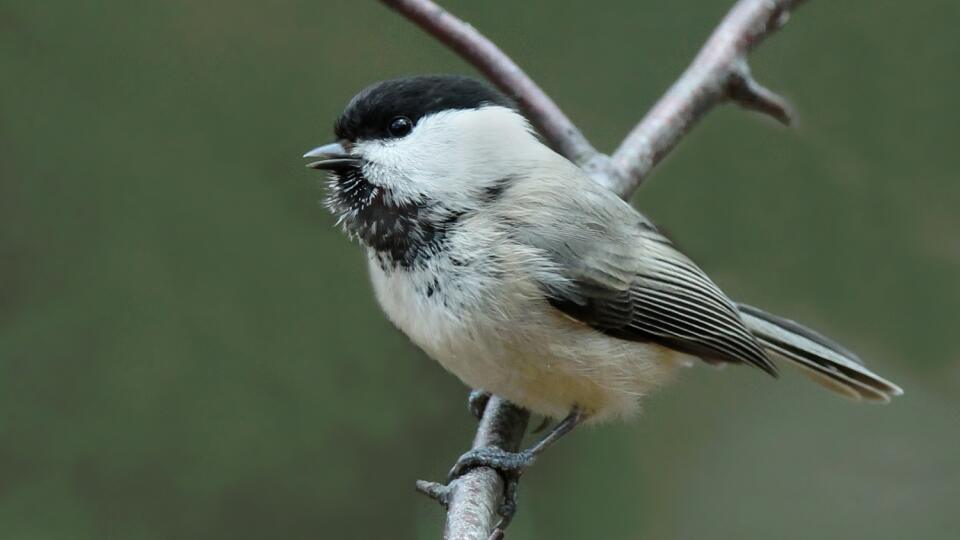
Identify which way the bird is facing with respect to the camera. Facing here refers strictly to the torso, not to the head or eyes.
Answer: to the viewer's left
